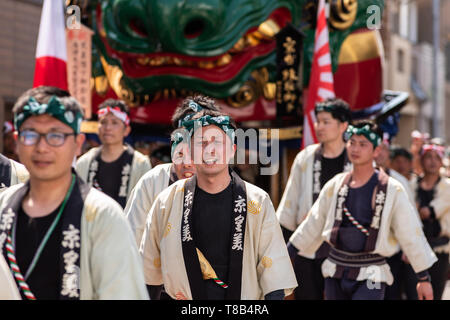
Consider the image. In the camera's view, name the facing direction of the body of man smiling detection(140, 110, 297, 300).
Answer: toward the camera

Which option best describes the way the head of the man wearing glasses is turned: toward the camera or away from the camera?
toward the camera

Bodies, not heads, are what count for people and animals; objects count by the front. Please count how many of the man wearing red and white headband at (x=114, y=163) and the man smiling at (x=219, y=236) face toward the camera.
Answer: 2

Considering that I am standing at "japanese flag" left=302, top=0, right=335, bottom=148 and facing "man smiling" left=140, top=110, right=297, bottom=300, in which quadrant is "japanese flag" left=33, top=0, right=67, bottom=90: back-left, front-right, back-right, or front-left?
front-right

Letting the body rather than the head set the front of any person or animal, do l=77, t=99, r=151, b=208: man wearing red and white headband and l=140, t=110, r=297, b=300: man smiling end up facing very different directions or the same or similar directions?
same or similar directions

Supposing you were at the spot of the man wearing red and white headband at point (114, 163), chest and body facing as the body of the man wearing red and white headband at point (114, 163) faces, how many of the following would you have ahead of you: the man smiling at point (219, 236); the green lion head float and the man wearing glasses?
2

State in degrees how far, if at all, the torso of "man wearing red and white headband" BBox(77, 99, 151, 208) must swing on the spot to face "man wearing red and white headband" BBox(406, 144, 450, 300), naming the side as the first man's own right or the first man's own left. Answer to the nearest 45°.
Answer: approximately 90° to the first man's own left

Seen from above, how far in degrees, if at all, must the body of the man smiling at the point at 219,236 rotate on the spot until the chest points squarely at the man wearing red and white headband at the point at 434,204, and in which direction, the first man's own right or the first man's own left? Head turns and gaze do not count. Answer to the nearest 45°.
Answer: approximately 135° to the first man's own left

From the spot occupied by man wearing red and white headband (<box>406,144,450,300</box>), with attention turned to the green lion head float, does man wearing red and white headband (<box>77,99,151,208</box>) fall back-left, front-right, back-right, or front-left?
front-left

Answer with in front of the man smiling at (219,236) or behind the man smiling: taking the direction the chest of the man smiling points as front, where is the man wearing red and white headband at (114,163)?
behind

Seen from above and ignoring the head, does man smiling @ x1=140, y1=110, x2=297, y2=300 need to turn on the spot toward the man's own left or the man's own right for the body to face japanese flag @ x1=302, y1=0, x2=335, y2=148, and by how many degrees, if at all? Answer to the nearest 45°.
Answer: approximately 180°

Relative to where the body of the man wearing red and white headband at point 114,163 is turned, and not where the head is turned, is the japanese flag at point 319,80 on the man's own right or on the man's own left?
on the man's own left

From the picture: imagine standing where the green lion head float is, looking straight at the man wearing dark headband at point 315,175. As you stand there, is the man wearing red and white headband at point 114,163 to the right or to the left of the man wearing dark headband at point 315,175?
right

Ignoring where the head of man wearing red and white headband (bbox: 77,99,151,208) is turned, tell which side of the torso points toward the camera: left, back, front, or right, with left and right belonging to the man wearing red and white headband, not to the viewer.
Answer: front
